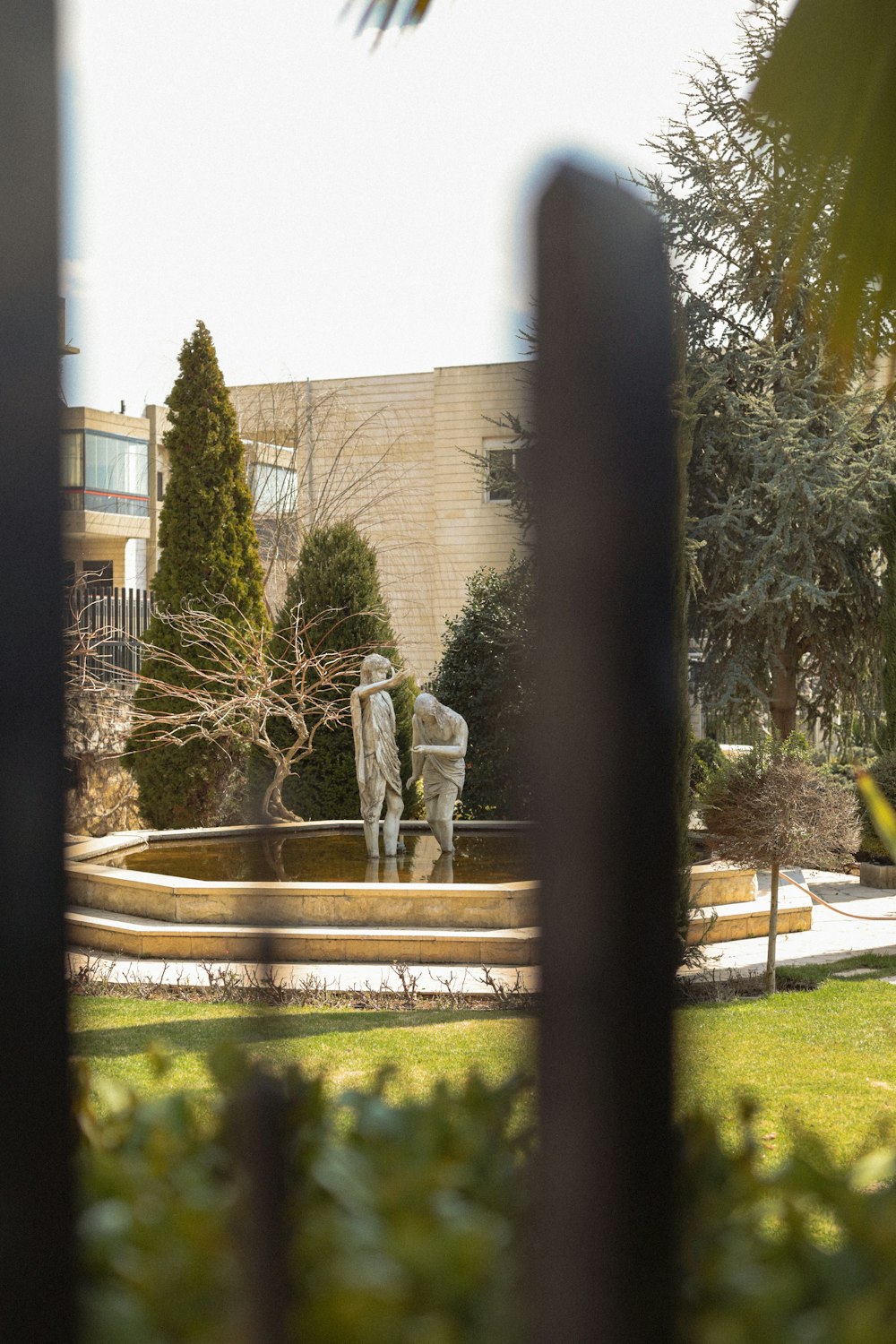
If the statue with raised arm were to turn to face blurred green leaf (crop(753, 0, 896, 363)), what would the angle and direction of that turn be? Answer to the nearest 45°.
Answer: approximately 45° to its right

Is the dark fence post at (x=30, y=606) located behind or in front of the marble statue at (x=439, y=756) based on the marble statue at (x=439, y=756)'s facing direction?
in front

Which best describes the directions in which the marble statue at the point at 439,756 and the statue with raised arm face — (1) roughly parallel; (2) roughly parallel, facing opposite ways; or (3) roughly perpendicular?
roughly perpendicular

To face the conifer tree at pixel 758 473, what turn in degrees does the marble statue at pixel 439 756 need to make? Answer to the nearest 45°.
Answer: approximately 180°

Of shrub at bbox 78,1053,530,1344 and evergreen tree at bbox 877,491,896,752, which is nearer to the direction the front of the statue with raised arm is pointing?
the shrub

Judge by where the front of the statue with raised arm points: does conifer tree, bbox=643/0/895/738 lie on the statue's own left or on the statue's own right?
on the statue's own left

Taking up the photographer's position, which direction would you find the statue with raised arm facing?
facing the viewer and to the right of the viewer

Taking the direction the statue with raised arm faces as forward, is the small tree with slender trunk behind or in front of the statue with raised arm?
in front

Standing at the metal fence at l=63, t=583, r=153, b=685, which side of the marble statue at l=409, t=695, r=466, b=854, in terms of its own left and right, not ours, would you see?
right

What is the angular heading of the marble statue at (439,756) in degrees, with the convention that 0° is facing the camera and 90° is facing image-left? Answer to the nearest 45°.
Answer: approximately 45°

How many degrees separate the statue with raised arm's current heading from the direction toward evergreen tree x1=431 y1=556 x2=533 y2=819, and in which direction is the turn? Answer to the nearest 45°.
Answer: approximately 135° to its left

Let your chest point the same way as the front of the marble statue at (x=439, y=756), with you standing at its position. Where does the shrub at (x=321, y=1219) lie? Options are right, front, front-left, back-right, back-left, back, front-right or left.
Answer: front-left

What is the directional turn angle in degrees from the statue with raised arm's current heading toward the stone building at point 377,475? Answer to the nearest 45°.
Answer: approximately 135° to its left

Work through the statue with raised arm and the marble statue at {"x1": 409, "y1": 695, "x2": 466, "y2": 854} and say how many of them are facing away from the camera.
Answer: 0
